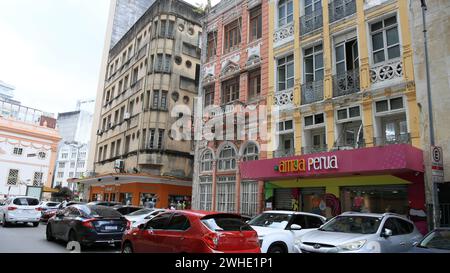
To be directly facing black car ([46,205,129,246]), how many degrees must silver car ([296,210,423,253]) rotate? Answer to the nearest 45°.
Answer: approximately 45° to its right

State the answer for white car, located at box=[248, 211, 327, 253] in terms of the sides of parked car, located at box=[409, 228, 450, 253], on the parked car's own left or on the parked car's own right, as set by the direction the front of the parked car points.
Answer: on the parked car's own right

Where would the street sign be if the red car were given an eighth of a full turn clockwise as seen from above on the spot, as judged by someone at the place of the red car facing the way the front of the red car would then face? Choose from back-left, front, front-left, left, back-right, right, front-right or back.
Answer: right

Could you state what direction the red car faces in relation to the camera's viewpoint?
facing away from the viewer and to the left of the viewer

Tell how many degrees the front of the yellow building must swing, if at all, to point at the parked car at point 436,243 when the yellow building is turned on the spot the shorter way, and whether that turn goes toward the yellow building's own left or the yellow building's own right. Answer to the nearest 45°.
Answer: approximately 45° to the yellow building's own left

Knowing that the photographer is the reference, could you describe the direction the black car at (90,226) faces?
facing away from the viewer and to the left of the viewer

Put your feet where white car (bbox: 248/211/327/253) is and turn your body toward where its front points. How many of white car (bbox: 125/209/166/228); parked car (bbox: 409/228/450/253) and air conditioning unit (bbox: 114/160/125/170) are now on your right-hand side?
2

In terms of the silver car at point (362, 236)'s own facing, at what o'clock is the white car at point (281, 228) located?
The white car is roughly at 2 o'clock from the silver car.
